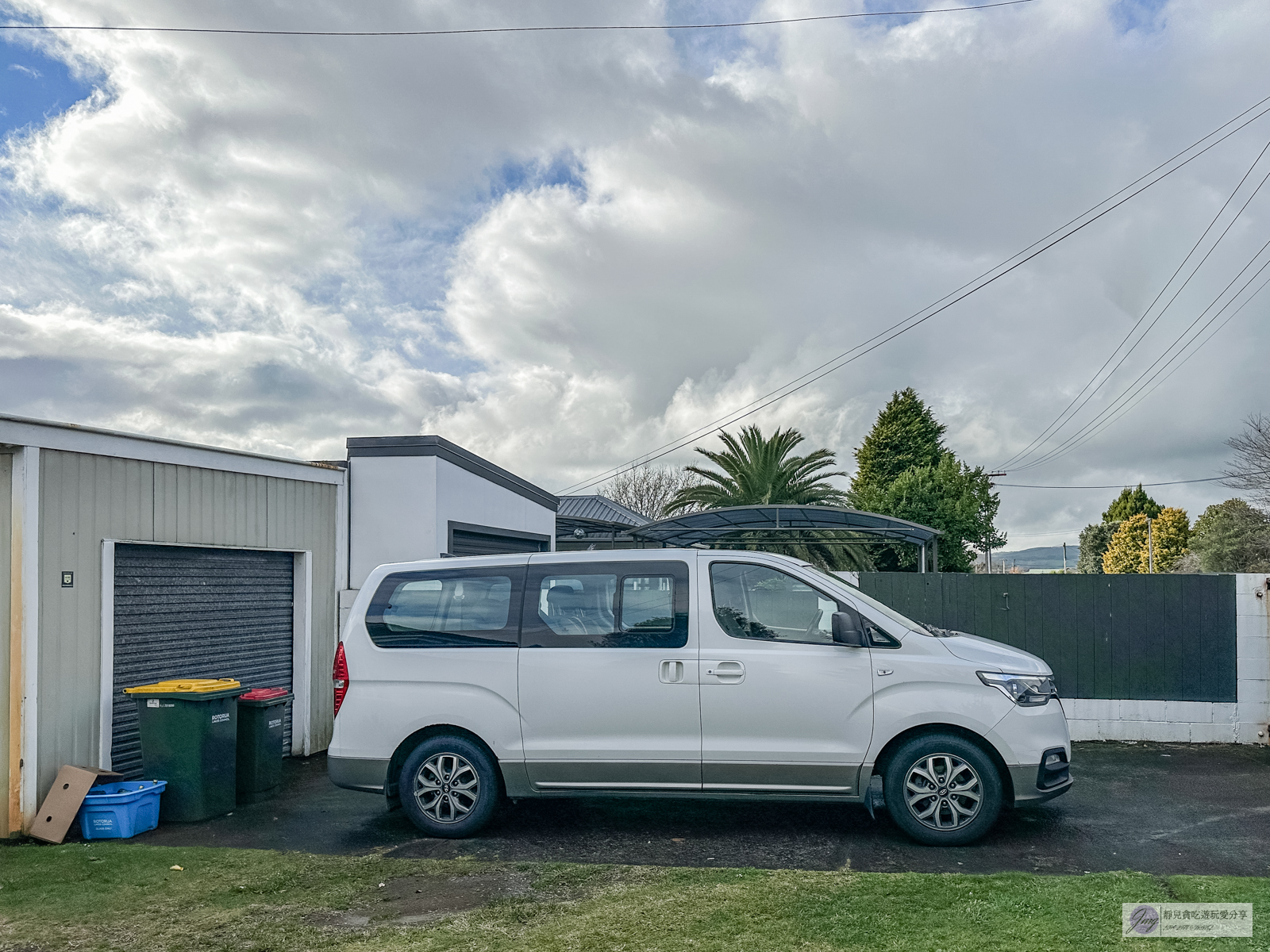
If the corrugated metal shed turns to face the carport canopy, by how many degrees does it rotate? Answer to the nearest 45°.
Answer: approximately 90° to its left

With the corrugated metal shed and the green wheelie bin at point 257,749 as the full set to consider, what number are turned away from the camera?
0

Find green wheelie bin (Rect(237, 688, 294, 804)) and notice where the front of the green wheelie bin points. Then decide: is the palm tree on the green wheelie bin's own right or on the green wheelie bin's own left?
on the green wheelie bin's own left

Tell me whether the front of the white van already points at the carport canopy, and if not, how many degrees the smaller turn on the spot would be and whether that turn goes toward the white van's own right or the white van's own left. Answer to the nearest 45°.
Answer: approximately 90° to the white van's own left

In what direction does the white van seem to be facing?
to the viewer's right

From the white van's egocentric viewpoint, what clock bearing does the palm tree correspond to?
The palm tree is roughly at 9 o'clock from the white van.

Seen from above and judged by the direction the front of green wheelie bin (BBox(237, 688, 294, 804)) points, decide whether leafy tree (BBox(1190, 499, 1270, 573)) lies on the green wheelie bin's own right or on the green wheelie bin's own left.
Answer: on the green wheelie bin's own left

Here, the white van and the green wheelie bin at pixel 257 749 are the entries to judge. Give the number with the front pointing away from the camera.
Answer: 0
